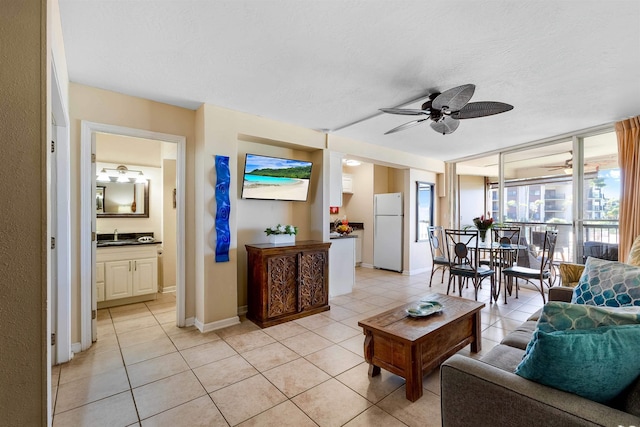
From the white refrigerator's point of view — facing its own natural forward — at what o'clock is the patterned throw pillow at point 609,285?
The patterned throw pillow is roughly at 10 o'clock from the white refrigerator.

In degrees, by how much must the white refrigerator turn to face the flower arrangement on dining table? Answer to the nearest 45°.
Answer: approximately 90° to its left

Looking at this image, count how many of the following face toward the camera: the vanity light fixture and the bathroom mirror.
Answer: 2

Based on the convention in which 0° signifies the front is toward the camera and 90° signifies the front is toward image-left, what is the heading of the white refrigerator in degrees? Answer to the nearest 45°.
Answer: approximately 45°

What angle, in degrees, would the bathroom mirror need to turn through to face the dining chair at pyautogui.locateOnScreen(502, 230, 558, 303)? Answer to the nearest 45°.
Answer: approximately 45° to its left

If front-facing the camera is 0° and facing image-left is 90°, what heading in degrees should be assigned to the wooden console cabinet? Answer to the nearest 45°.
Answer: approximately 315°

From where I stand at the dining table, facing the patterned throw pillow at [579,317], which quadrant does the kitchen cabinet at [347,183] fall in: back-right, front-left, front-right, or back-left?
back-right

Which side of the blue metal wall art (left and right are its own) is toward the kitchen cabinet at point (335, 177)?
left

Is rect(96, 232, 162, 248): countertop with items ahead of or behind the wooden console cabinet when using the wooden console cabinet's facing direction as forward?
behind
